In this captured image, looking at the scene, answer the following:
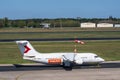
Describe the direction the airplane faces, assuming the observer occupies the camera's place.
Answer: facing to the right of the viewer
